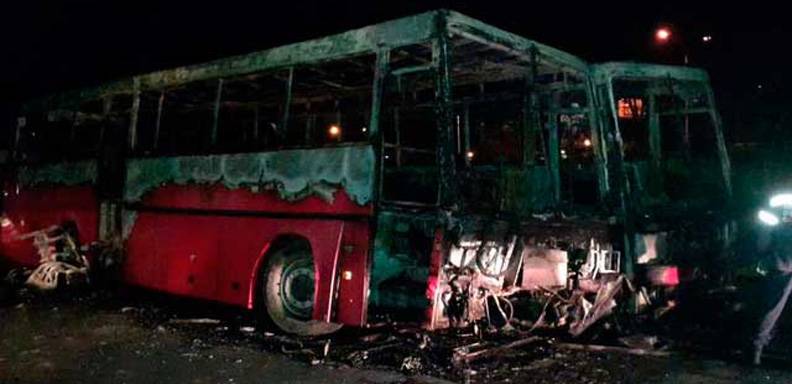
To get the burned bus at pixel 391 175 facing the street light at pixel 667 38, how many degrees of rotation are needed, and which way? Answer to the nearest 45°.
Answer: approximately 90° to its left

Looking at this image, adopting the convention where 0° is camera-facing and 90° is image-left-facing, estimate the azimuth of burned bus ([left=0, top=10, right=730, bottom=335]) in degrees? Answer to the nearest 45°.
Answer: approximately 315°
